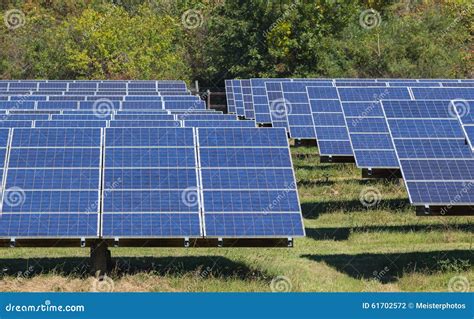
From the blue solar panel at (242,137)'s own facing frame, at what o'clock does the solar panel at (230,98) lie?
The solar panel is roughly at 6 o'clock from the blue solar panel.

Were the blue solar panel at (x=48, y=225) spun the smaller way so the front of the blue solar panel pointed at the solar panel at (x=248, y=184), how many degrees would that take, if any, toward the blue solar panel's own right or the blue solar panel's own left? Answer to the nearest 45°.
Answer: approximately 90° to the blue solar panel's own left

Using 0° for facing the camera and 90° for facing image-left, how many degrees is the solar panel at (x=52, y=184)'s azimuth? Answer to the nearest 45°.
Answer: approximately 0°

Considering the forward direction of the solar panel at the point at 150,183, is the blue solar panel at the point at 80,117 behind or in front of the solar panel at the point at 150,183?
behind

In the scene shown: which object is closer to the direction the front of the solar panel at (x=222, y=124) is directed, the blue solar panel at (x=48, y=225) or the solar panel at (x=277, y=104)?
the blue solar panel

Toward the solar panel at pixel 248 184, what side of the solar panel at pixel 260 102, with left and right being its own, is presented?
front

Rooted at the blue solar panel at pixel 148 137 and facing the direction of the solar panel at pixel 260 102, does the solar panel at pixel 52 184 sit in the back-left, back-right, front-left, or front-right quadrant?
back-left

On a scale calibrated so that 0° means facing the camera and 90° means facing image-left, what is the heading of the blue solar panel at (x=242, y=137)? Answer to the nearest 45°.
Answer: approximately 0°

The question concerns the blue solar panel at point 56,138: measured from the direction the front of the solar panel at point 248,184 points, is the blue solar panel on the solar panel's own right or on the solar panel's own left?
on the solar panel's own right

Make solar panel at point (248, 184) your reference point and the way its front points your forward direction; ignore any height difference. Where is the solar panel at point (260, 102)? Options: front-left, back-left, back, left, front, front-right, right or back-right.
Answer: back

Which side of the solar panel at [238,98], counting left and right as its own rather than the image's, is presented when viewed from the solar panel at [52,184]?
front

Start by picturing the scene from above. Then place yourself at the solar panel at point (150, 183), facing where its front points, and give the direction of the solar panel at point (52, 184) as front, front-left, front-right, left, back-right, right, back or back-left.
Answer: right

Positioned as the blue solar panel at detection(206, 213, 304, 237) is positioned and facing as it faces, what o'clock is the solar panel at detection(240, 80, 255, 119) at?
The solar panel is roughly at 6 o'clock from the blue solar panel.
